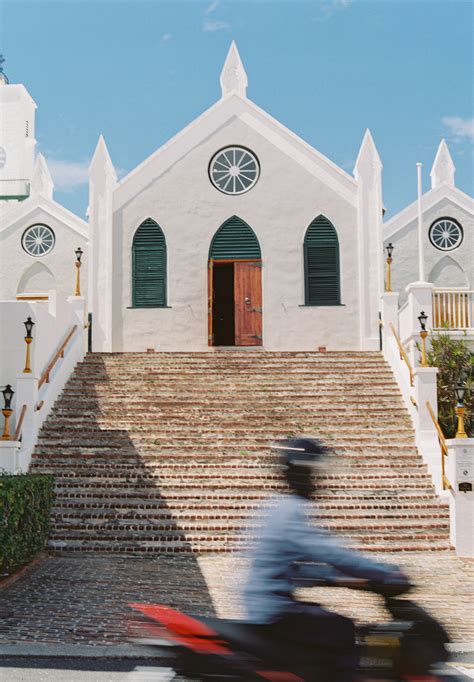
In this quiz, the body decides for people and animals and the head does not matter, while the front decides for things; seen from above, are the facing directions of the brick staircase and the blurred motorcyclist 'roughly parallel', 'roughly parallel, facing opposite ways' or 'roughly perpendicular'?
roughly perpendicular

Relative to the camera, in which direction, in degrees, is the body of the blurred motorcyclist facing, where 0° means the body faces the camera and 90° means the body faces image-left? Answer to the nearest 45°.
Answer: approximately 270°

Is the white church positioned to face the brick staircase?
yes

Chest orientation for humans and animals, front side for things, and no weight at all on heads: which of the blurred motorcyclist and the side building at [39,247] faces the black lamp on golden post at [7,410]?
the side building

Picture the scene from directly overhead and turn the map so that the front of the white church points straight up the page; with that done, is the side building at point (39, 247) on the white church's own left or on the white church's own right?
on the white church's own right

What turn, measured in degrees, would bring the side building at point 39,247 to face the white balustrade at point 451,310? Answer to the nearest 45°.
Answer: approximately 45° to its left

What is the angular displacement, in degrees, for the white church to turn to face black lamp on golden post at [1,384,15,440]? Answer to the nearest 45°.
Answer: approximately 45° to its right

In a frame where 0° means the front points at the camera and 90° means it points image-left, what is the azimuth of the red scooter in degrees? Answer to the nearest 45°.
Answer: approximately 270°

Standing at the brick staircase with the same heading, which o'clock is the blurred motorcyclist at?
The blurred motorcyclist is roughly at 12 o'clock from the brick staircase.

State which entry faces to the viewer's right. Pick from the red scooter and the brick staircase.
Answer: the red scooter
